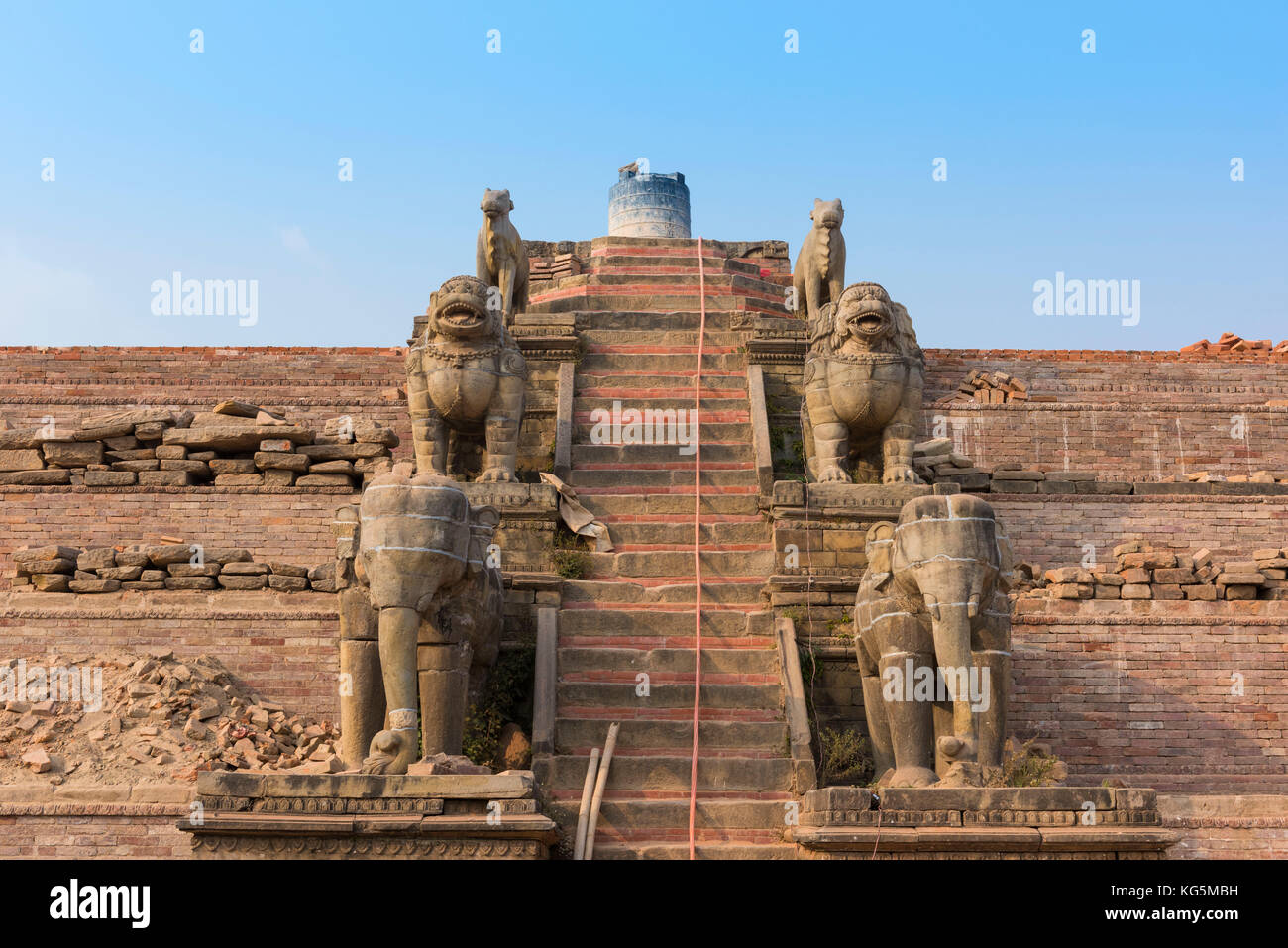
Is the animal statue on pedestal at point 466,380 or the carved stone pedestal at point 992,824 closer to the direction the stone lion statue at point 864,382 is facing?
the carved stone pedestal

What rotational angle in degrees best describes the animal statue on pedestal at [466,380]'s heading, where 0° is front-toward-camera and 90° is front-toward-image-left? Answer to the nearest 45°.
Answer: approximately 0°

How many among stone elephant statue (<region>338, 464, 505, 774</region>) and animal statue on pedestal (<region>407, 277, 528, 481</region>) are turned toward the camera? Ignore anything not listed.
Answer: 2

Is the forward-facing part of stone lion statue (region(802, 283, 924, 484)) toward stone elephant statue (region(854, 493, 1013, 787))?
yes

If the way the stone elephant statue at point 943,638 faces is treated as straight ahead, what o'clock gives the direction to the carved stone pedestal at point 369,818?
The carved stone pedestal is roughly at 2 o'clock from the stone elephant statue.

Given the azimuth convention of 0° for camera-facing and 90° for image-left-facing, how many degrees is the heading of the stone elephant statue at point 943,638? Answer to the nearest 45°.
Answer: approximately 0°
